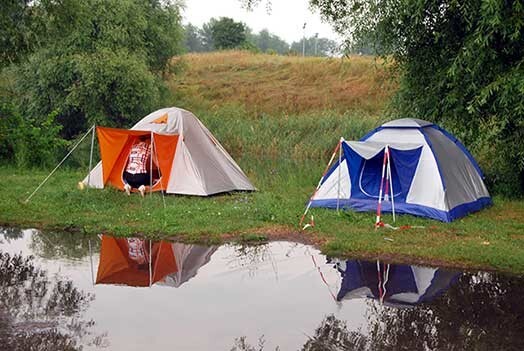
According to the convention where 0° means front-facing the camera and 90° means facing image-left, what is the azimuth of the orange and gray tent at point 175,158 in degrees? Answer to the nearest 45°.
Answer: approximately 45°

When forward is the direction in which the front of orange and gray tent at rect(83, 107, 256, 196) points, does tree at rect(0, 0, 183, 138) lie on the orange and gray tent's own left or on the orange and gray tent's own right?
on the orange and gray tent's own right

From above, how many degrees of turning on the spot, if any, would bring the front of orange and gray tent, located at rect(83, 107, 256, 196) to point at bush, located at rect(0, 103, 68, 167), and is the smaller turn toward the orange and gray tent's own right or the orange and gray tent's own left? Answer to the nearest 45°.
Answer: approximately 90° to the orange and gray tent's own right
